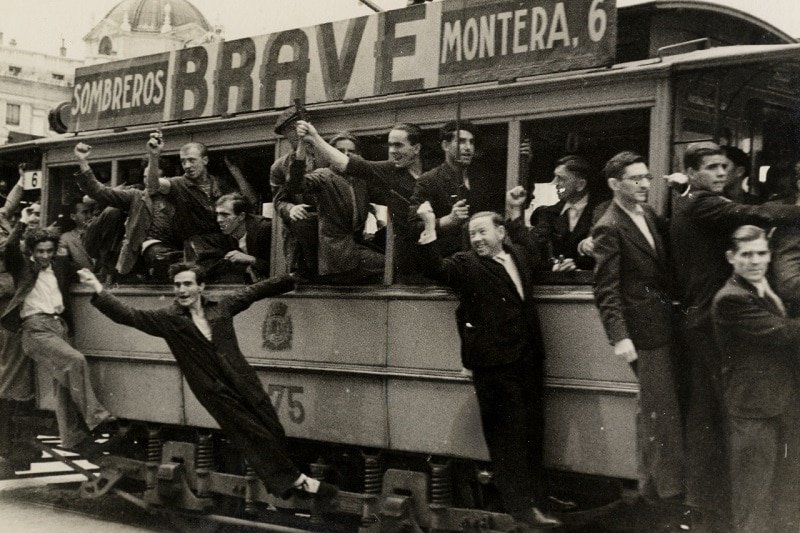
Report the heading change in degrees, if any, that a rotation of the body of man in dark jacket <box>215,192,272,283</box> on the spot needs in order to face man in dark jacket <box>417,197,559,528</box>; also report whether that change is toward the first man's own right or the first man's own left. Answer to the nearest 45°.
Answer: approximately 90° to the first man's own left

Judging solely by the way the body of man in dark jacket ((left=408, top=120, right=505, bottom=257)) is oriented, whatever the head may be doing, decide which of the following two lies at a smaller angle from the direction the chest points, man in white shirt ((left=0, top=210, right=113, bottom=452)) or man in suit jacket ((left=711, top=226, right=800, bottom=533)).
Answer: the man in suit jacket

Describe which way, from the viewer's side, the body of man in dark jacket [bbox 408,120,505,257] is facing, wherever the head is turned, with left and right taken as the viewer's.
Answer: facing the viewer and to the right of the viewer

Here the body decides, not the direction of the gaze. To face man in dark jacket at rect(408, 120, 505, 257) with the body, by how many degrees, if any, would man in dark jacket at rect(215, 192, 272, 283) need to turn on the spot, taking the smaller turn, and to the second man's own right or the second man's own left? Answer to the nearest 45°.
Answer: approximately 90° to the second man's own left

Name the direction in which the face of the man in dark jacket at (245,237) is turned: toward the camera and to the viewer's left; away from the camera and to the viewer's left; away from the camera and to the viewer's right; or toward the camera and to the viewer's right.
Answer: toward the camera and to the viewer's left
